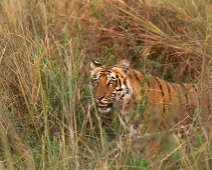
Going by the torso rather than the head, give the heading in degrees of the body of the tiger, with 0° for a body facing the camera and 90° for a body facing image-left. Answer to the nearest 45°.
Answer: approximately 45°
